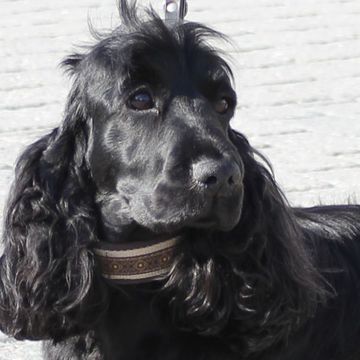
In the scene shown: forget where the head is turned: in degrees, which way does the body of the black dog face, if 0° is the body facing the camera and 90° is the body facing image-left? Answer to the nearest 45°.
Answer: approximately 45°
